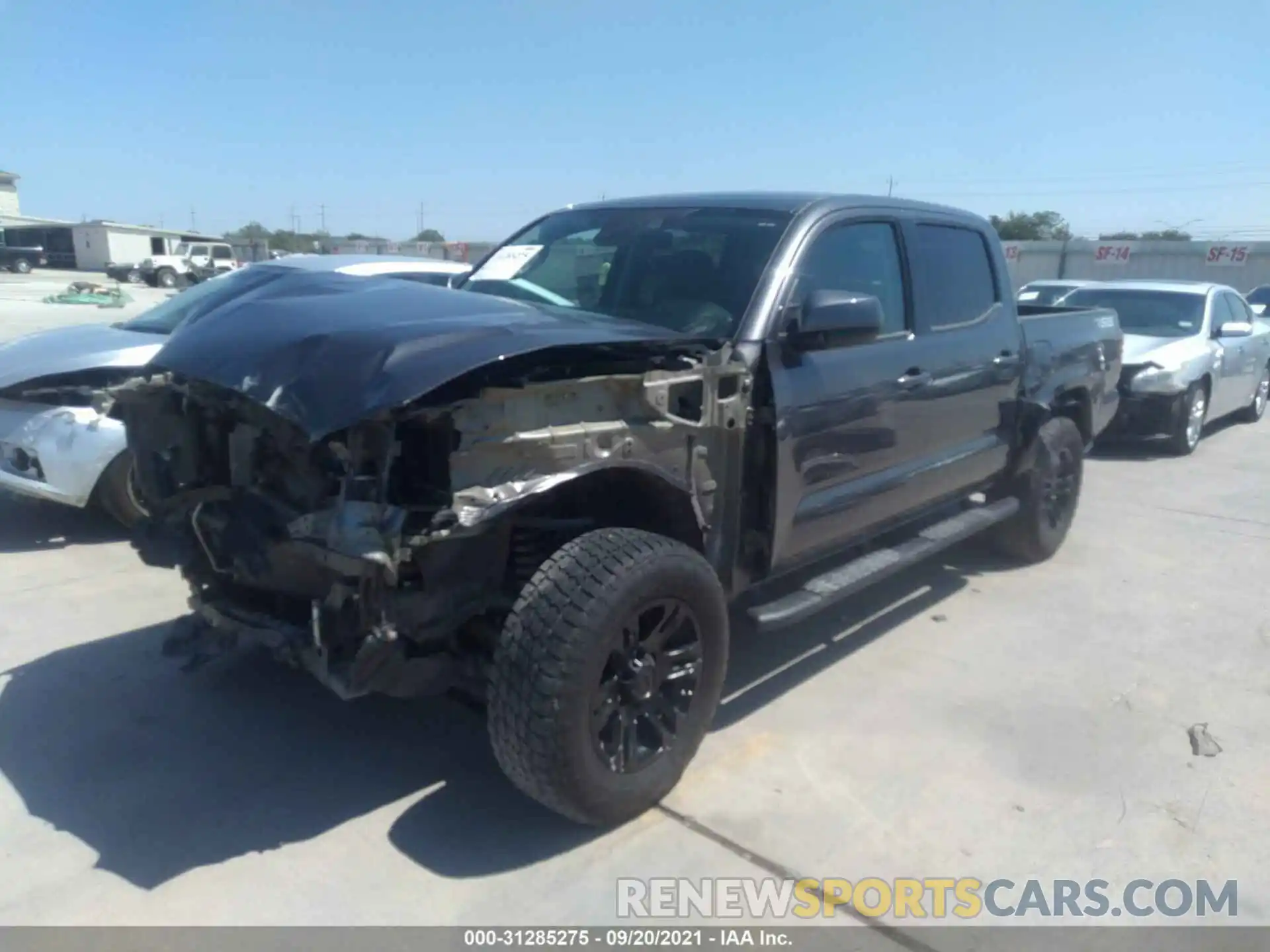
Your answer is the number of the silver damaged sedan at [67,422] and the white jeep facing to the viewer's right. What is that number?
0

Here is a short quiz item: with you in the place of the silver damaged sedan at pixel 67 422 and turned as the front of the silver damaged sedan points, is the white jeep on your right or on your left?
on your right

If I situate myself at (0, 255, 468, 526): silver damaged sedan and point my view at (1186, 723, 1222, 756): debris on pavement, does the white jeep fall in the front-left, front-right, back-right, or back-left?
back-left

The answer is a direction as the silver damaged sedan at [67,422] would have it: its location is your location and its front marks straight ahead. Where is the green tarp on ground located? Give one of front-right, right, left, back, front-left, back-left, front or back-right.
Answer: back-right

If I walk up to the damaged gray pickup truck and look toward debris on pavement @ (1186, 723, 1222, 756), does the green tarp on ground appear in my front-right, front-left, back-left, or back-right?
back-left

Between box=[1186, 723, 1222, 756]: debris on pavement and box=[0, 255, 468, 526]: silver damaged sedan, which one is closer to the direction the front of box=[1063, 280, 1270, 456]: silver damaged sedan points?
the silver damaged sedan

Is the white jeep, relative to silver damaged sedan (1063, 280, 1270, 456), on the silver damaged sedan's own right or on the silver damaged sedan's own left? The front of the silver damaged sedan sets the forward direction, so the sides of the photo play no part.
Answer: on the silver damaged sedan's own right

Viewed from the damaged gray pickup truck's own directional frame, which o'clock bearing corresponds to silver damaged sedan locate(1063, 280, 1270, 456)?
The silver damaged sedan is roughly at 6 o'clock from the damaged gray pickup truck.

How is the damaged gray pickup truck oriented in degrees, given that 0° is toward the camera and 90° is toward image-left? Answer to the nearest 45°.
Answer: approximately 45°

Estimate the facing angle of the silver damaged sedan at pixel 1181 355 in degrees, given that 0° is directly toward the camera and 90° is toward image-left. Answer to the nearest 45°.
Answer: approximately 45°
